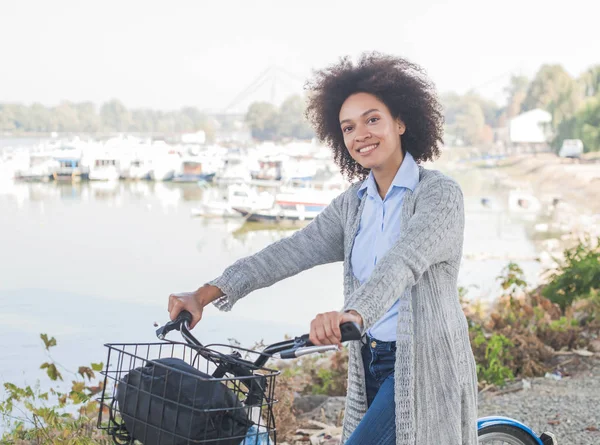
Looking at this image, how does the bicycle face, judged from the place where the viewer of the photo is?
facing the viewer and to the left of the viewer

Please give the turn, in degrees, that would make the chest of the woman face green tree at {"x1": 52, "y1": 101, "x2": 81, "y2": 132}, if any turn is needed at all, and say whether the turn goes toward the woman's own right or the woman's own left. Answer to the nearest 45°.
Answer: approximately 135° to the woman's own right

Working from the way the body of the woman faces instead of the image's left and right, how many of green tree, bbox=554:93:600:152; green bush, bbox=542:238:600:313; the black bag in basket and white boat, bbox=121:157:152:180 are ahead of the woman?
1

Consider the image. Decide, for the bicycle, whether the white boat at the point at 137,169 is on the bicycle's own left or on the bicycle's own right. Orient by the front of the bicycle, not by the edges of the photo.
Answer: on the bicycle's own right

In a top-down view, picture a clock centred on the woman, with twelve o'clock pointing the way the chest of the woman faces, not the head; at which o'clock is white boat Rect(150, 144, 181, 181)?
The white boat is roughly at 4 o'clock from the woman.

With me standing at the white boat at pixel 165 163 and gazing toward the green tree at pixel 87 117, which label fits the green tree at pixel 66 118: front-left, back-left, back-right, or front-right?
front-left

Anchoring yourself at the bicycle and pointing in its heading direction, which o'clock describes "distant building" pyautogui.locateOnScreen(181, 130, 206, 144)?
The distant building is roughly at 4 o'clock from the bicycle.

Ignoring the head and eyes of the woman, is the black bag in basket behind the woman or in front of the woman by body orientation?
in front

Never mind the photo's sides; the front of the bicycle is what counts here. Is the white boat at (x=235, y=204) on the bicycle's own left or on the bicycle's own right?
on the bicycle's own right
